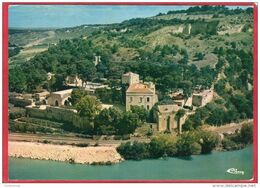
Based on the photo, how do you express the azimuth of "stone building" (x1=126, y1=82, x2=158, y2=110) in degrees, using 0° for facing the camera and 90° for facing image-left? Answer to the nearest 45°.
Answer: approximately 0°

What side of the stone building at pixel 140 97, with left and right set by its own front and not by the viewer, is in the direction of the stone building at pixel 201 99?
left

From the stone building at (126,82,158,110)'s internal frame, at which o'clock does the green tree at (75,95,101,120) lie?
The green tree is roughly at 3 o'clock from the stone building.

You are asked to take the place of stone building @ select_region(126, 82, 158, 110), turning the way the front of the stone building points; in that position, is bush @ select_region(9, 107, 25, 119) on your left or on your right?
on your right

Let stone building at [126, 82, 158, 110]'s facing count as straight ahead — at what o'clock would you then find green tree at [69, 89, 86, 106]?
The green tree is roughly at 3 o'clock from the stone building.

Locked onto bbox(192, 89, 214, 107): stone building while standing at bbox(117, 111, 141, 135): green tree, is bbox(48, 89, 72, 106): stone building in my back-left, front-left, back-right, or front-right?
back-left

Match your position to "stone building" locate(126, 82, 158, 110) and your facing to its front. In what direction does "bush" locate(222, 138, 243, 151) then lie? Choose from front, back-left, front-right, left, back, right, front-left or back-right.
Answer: left

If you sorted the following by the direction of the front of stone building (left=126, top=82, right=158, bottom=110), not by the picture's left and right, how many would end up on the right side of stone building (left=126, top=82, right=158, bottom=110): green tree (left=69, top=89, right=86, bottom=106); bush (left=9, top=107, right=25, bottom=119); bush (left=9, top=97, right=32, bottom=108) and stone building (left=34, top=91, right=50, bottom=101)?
4

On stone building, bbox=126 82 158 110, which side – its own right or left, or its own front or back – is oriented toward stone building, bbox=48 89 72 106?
right

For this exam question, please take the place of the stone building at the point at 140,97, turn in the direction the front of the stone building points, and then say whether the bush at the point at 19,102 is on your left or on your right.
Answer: on your right
